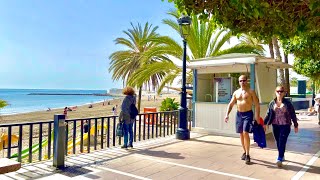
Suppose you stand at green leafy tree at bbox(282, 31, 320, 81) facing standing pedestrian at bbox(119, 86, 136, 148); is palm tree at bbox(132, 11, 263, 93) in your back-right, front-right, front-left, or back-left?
front-right

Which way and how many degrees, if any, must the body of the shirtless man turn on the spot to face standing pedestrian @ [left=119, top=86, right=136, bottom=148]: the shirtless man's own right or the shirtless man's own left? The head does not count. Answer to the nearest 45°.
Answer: approximately 90° to the shirtless man's own right

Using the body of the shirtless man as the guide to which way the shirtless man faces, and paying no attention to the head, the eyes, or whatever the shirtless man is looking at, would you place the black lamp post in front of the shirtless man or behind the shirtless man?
behind

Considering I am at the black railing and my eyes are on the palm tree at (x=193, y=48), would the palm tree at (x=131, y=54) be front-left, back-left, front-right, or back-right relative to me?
front-left

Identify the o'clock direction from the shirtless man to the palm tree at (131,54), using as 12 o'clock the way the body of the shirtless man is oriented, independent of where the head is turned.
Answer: The palm tree is roughly at 5 o'clock from the shirtless man.

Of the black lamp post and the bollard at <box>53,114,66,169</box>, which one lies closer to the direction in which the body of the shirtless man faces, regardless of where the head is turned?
the bollard

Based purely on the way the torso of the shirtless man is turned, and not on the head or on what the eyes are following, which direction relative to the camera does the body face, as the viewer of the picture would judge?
toward the camera

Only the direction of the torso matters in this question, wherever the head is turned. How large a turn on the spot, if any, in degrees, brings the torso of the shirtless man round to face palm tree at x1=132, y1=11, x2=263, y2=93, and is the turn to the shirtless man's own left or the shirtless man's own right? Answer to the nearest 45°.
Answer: approximately 180°

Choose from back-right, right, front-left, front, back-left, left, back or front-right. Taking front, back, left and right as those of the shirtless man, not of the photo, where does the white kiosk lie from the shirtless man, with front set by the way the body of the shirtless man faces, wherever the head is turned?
back

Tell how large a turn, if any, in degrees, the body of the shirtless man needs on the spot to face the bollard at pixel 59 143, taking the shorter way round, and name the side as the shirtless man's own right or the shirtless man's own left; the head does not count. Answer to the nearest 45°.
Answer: approximately 45° to the shirtless man's own right

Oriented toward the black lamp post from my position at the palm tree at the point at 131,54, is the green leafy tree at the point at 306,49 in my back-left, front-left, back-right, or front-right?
front-left
